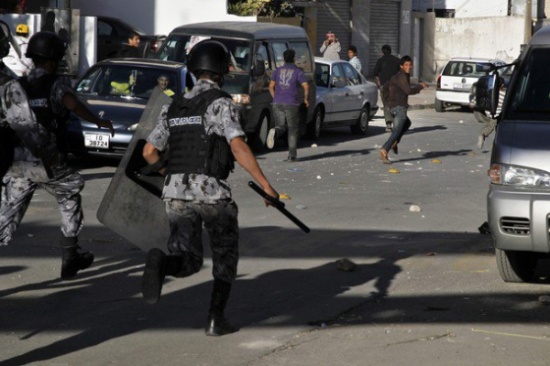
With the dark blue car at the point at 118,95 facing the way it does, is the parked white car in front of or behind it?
behind

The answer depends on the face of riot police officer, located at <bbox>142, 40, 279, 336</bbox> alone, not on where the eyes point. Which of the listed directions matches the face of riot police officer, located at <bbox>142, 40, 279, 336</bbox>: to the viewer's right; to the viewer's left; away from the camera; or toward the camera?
away from the camera

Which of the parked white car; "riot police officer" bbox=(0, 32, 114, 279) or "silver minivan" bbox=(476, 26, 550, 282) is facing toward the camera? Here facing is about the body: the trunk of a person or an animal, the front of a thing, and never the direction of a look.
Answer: the silver minivan

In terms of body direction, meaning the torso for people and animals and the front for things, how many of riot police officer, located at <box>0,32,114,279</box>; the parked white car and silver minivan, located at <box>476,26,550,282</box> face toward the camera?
1

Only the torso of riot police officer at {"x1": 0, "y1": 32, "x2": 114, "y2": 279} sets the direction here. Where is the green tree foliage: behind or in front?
in front

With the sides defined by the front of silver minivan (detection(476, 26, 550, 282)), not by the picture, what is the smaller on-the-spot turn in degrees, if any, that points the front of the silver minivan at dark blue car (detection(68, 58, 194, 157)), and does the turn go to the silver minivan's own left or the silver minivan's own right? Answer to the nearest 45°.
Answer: approximately 135° to the silver minivan's own right

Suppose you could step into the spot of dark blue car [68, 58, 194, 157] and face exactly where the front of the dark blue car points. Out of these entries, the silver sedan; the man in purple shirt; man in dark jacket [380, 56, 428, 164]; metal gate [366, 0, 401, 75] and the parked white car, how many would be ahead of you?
0

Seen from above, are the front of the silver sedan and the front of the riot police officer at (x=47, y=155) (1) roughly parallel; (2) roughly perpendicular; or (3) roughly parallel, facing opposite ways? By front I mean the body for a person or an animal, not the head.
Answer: roughly parallel, facing opposite ways

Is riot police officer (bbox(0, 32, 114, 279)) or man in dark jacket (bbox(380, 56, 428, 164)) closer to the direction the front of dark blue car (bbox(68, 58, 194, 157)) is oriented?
the riot police officer

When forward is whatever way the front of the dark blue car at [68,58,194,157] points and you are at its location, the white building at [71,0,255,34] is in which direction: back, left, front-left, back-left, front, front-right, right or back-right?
back-right

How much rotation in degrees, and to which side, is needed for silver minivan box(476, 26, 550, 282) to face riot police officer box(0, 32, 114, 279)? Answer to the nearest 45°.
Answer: approximately 90° to its right

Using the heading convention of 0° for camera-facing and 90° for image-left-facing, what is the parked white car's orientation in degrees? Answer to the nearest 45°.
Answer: approximately 225°

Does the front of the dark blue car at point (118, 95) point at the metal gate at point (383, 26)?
no

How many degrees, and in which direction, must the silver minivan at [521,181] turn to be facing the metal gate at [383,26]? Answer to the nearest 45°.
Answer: approximately 180°

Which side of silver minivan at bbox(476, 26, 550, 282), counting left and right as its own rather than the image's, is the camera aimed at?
front
